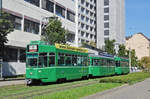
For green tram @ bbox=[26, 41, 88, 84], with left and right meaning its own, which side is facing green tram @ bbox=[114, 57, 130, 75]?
back

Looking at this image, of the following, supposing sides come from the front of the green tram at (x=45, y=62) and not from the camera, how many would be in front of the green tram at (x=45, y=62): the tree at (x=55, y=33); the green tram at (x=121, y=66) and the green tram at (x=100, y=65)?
0

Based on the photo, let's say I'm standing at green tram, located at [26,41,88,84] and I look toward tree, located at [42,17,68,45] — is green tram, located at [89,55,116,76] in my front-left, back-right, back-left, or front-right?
front-right

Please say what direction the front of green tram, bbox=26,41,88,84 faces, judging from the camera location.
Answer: facing the viewer and to the left of the viewer

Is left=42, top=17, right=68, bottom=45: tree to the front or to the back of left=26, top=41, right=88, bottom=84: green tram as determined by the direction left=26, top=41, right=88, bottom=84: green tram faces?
to the back

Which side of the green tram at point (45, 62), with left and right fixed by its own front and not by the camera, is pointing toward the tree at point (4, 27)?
right

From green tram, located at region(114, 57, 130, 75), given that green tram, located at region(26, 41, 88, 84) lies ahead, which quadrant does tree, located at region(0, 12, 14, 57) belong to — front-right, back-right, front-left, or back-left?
front-right

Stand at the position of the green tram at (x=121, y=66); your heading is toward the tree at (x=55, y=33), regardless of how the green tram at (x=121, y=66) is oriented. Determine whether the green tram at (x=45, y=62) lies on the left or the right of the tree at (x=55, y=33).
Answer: left

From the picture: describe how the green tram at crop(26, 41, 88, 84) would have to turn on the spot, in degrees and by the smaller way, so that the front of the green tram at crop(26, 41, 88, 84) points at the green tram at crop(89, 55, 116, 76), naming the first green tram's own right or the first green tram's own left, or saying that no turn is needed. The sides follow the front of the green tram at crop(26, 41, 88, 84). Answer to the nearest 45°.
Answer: approximately 180°
